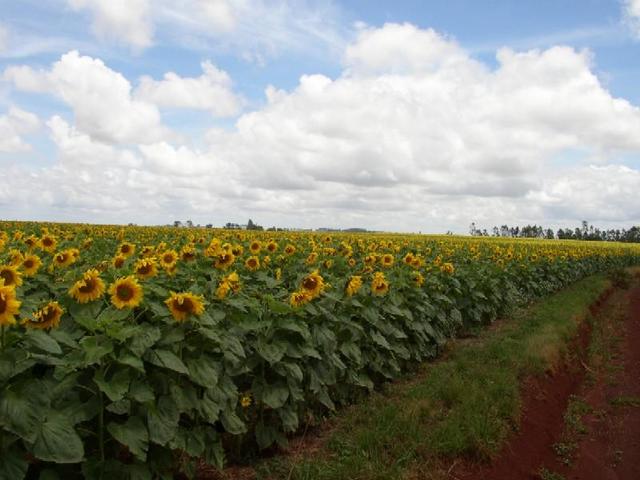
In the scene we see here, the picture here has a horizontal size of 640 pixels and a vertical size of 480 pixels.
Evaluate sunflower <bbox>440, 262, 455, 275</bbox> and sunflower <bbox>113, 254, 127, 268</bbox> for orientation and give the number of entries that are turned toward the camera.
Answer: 2

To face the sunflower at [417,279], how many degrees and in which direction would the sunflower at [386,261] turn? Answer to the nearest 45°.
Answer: approximately 45° to its left

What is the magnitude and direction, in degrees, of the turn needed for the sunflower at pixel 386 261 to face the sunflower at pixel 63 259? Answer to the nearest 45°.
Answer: approximately 45° to its right

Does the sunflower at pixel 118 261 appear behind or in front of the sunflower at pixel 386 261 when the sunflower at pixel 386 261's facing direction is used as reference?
in front

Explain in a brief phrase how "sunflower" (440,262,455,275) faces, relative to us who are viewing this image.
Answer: facing the viewer

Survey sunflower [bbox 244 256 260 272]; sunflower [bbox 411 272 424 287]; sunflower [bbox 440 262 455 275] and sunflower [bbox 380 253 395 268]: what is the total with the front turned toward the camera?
4

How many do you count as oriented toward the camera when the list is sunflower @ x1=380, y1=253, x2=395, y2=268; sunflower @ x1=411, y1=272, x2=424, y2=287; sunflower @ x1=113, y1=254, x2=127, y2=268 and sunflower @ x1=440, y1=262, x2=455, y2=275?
4

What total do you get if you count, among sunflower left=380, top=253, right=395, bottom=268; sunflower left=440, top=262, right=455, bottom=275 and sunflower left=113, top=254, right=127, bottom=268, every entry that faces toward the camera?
3

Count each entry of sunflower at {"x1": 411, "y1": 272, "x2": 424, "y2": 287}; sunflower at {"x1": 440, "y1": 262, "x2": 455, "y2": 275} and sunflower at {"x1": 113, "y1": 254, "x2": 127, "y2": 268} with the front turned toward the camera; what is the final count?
3

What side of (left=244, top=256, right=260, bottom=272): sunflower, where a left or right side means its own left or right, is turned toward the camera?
front

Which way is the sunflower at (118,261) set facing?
toward the camera
